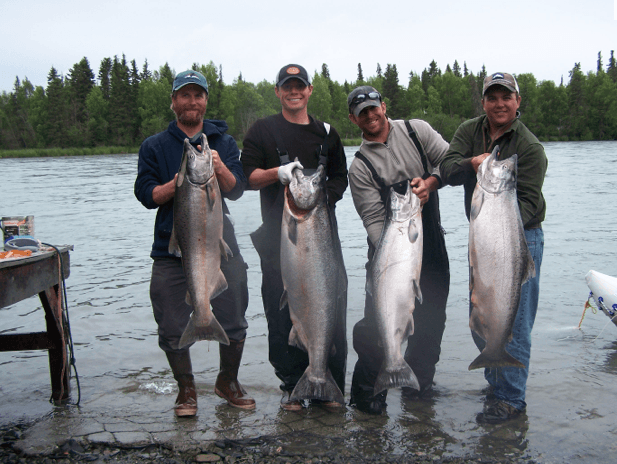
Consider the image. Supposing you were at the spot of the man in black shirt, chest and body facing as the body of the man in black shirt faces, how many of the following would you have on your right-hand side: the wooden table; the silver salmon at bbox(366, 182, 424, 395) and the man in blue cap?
2

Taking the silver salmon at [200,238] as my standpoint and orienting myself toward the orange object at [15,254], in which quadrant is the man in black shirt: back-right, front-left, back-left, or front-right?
back-right

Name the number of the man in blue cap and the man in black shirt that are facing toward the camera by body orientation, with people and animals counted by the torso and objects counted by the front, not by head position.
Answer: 2

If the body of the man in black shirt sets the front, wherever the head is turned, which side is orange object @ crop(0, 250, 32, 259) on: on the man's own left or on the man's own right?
on the man's own right

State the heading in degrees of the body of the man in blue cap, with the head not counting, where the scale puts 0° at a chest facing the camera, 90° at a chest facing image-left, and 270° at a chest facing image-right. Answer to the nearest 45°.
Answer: approximately 0°

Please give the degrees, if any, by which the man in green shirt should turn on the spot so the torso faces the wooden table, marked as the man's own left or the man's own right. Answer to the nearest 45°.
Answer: approximately 45° to the man's own right

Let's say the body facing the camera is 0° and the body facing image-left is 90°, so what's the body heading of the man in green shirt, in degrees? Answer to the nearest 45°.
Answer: approximately 45°

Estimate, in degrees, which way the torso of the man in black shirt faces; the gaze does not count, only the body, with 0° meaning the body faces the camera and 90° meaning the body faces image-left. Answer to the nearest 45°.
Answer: approximately 0°

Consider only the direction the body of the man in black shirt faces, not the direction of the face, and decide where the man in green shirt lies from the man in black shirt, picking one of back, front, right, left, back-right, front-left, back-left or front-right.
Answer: left

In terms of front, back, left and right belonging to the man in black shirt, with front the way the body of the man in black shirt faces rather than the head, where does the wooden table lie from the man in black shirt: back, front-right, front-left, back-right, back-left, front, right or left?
right

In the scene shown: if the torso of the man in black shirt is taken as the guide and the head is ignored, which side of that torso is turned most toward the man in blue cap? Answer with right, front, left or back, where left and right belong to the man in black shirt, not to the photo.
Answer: right
